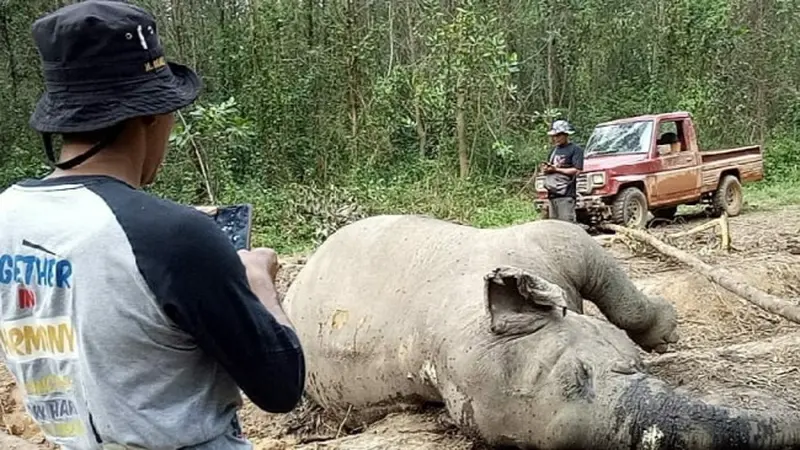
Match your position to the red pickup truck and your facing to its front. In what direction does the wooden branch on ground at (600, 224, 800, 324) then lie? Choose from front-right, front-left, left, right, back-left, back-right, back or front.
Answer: front-left

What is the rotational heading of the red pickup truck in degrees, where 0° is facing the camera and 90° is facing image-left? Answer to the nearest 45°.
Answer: approximately 45°

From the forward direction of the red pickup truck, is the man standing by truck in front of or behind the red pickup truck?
in front

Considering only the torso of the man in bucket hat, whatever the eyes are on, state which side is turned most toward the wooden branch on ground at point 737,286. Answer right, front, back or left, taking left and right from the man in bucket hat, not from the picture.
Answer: front

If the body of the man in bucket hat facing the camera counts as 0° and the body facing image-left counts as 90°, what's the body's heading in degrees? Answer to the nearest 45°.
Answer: approximately 225°

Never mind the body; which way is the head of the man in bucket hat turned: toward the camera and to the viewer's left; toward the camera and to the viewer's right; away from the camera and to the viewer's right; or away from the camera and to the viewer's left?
away from the camera and to the viewer's right

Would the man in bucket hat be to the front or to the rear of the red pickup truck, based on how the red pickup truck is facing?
to the front

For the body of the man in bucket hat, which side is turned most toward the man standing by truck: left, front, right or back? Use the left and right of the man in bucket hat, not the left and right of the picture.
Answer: front

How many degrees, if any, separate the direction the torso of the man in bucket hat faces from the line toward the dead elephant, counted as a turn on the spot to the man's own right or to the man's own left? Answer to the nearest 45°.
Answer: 0° — they already face it

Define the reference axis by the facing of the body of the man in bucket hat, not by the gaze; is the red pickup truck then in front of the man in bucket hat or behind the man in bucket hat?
in front
